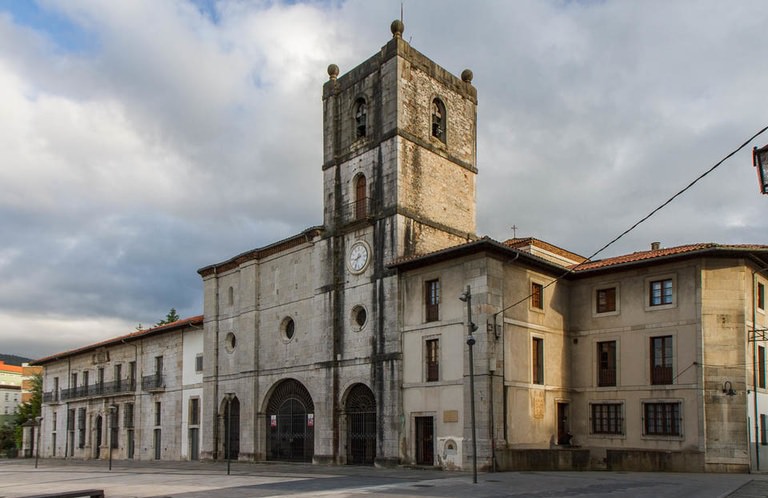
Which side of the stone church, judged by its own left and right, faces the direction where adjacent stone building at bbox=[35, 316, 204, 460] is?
right

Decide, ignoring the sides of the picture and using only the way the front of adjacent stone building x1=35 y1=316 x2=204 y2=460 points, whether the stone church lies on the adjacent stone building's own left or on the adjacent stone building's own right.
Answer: on the adjacent stone building's own left

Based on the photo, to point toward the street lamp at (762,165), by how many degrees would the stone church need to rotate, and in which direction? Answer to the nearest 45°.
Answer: approximately 45° to its left

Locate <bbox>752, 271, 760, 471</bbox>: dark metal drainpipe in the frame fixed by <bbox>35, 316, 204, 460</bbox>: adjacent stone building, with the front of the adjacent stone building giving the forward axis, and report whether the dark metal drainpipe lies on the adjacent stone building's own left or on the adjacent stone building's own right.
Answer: on the adjacent stone building's own left

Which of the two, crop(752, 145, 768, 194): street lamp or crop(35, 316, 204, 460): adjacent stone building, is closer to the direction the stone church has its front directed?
the street lamp

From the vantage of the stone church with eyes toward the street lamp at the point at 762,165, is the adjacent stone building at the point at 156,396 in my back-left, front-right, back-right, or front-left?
back-right

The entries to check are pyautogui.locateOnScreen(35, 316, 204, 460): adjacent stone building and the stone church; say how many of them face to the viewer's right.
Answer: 0

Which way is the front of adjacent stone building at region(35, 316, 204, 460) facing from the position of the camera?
facing the viewer and to the left of the viewer
